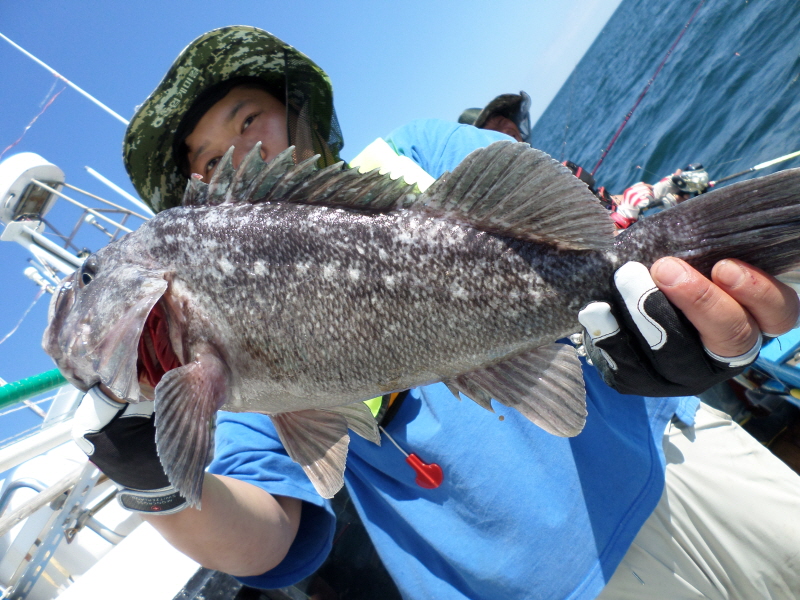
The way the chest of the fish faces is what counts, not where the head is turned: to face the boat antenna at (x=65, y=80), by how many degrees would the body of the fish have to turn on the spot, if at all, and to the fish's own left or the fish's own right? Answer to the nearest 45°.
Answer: approximately 45° to the fish's own right

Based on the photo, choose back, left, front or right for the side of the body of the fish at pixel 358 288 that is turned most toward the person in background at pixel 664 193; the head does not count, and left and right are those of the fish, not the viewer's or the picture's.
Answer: right

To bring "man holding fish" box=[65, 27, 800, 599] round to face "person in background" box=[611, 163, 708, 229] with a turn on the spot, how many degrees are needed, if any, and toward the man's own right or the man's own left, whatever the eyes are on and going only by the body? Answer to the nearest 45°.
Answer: approximately 180°

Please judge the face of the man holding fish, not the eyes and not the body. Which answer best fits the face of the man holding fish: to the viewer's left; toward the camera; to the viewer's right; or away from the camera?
toward the camera

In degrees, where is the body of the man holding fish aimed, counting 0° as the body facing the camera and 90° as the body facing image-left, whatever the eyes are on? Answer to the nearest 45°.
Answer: approximately 0°

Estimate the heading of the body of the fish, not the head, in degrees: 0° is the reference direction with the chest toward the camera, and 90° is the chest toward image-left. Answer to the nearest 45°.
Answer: approximately 90°

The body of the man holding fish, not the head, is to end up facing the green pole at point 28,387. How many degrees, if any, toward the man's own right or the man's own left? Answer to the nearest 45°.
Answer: approximately 90° to the man's own right

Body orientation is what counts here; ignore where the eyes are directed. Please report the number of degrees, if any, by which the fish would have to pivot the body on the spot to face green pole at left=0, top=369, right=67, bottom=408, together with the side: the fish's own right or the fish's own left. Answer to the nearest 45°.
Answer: approximately 45° to the fish's own right

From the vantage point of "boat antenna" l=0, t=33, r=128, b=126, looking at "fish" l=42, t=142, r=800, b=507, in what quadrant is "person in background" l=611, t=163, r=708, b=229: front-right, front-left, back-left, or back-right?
front-left
